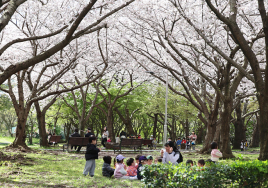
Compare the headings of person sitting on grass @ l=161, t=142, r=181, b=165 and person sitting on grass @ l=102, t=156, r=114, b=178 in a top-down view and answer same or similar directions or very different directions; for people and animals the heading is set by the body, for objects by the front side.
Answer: very different directions

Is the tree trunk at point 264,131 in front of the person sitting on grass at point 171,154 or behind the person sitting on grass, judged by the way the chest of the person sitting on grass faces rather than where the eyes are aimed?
behind

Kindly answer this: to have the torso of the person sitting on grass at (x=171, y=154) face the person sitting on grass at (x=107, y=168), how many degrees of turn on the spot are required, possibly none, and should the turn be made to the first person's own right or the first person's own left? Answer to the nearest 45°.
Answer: approximately 45° to the first person's own right

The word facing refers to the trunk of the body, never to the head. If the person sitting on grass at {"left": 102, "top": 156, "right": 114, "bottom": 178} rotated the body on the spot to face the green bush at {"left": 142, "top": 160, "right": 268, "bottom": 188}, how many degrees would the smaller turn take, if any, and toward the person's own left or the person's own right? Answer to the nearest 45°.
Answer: approximately 90° to the person's own right

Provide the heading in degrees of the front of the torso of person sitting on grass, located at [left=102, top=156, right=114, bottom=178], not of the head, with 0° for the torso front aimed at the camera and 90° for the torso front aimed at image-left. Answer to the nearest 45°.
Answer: approximately 225°

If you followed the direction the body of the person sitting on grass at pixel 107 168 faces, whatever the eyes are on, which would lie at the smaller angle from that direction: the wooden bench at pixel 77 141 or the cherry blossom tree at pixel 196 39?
the cherry blossom tree
